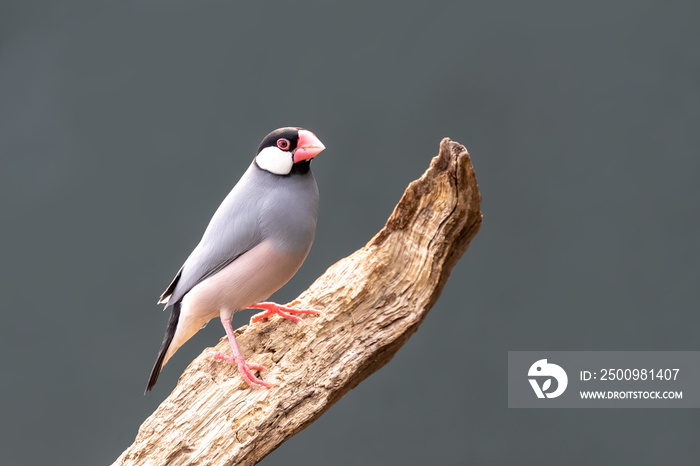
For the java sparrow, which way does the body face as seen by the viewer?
to the viewer's right
